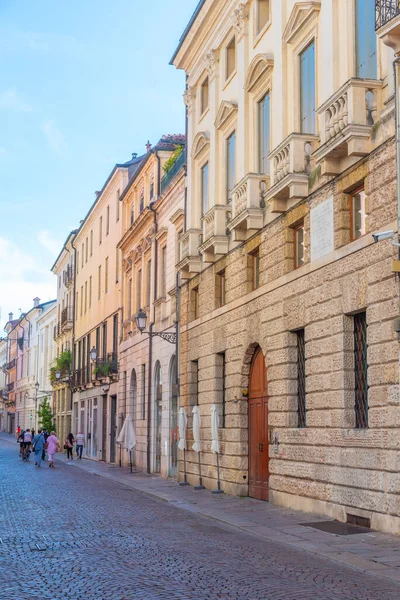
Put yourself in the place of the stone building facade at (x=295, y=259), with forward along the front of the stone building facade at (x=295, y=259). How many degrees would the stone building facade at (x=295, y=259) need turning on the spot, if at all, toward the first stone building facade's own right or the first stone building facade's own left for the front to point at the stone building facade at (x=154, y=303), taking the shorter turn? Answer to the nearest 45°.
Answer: approximately 135° to the first stone building facade's own right

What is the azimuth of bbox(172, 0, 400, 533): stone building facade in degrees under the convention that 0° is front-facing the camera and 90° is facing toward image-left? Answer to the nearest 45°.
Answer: approximately 45°
